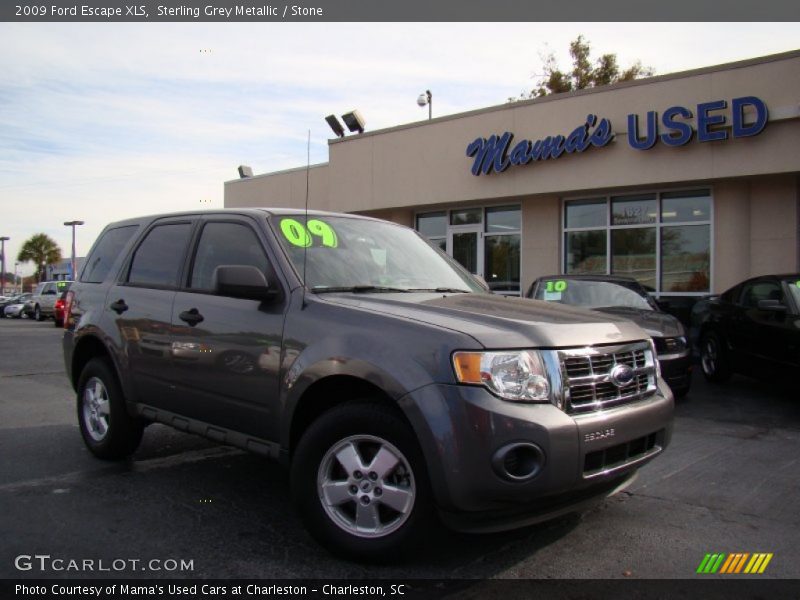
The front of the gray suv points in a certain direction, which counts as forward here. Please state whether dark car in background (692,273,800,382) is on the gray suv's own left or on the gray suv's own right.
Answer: on the gray suv's own left

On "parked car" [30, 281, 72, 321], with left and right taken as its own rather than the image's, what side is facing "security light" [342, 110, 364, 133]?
left

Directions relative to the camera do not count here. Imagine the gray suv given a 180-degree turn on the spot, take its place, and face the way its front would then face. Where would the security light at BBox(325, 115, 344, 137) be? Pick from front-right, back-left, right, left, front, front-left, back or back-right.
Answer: front-right

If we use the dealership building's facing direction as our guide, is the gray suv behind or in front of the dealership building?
in front

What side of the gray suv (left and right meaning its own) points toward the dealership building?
left

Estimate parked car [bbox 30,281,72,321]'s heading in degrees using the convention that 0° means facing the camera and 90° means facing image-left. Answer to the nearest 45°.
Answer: approximately 45°

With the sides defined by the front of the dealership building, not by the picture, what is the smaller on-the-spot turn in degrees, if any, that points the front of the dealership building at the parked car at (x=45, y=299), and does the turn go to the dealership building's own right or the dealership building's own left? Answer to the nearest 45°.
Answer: approximately 90° to the dealership building's own right

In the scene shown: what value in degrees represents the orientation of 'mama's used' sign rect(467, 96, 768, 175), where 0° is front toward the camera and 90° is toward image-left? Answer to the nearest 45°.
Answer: approximately 45°
